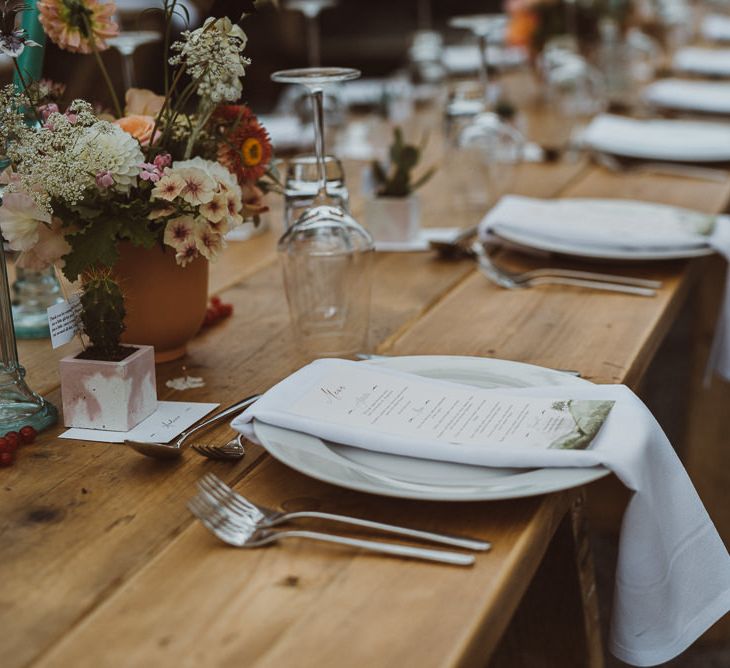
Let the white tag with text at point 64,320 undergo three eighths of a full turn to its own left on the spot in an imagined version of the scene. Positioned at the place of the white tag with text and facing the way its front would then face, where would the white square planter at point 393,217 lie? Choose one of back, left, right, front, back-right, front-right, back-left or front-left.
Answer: front-right

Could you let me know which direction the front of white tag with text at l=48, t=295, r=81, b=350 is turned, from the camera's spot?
facing the viewer and to the right of the viewer

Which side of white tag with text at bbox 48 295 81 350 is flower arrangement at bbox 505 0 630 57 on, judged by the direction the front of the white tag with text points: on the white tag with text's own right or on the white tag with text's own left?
on the white tag with text's own left

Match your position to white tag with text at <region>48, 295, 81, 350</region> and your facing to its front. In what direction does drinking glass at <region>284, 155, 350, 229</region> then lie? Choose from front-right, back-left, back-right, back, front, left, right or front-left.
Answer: left

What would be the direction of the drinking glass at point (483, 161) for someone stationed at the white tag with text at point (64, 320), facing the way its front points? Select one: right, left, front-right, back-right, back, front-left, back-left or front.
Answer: left

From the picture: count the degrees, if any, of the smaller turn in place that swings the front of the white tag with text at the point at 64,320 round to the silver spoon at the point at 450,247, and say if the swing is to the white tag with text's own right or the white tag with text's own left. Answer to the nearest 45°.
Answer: approximately 90° to the white tag with text's own left

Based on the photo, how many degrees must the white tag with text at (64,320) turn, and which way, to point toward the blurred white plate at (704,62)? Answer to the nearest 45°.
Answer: approximately 90° to its left
